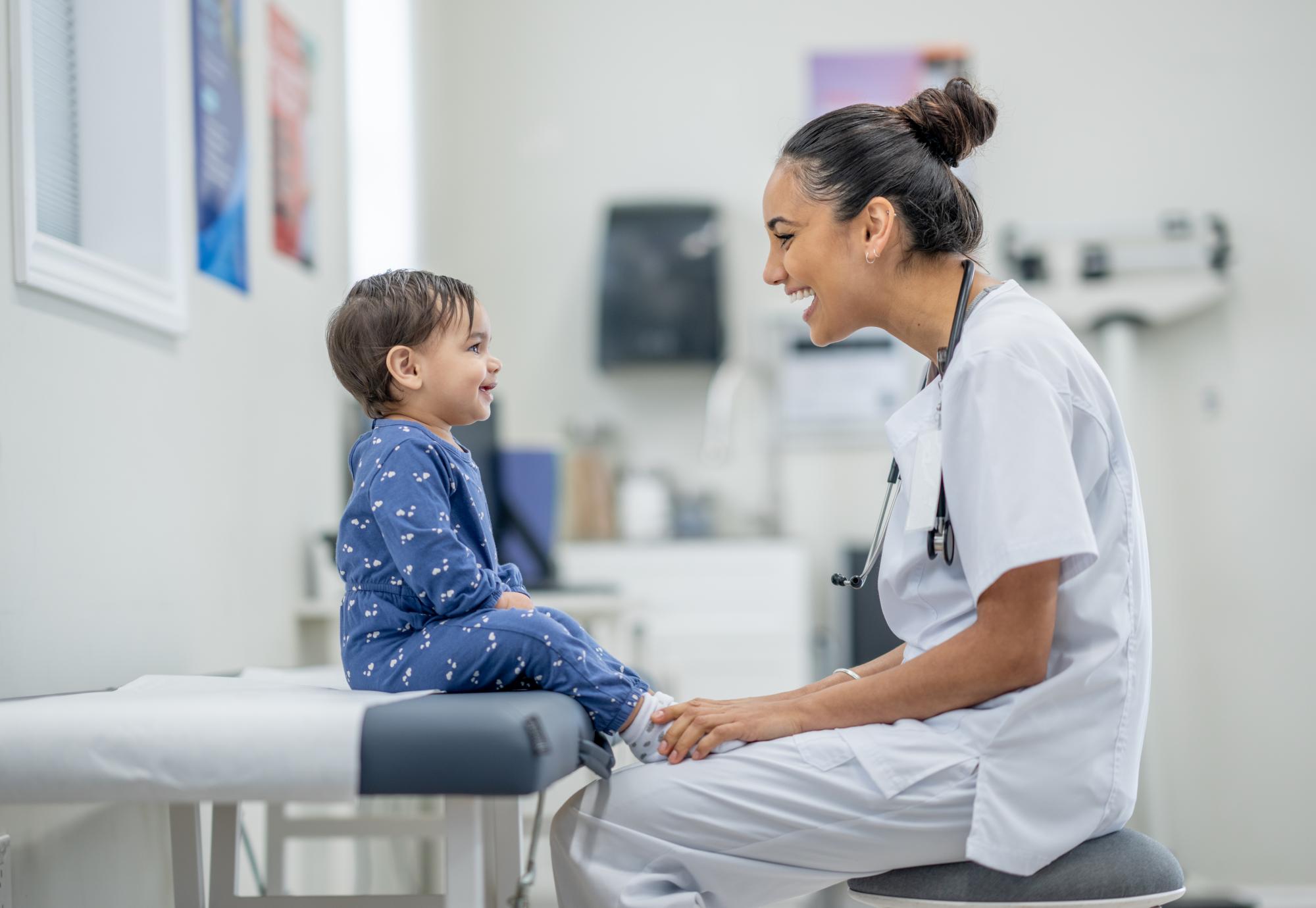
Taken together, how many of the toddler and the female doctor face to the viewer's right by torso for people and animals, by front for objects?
1

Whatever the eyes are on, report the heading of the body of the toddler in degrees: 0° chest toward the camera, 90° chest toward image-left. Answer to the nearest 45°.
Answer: approximately 270°

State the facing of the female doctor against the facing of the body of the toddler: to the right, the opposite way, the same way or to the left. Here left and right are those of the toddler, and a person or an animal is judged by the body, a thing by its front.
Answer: the opposite way

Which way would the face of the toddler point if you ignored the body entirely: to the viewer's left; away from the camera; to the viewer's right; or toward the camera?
to the viewer's right

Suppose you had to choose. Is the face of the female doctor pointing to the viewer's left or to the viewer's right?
to the viewer's left

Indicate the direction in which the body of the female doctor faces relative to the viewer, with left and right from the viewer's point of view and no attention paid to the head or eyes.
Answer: facing to the left of the viewer

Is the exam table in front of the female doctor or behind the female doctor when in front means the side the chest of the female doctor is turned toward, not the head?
in front
